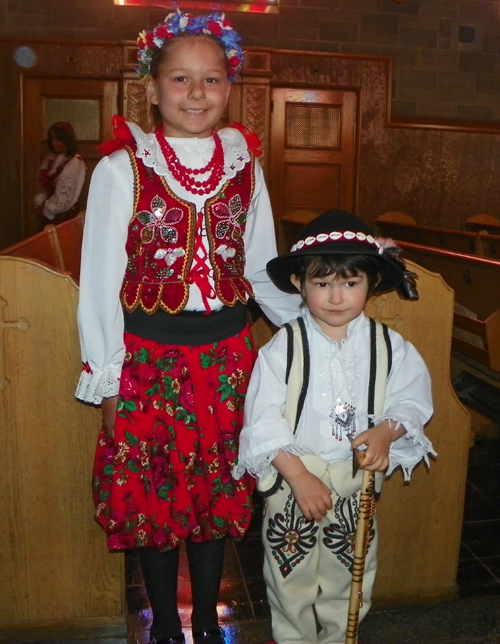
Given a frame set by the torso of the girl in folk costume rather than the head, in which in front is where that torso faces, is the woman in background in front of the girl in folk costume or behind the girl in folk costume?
behind

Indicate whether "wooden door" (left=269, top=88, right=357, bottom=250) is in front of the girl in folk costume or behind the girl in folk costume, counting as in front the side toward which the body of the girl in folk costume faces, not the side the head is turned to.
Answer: behind

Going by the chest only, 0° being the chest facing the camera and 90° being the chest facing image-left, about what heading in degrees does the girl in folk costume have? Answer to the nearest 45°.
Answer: approximately 0°

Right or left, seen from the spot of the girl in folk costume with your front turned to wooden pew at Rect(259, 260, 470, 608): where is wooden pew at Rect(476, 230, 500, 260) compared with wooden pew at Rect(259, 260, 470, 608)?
left

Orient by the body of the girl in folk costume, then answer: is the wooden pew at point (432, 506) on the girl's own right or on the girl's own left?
on the girl's own left
